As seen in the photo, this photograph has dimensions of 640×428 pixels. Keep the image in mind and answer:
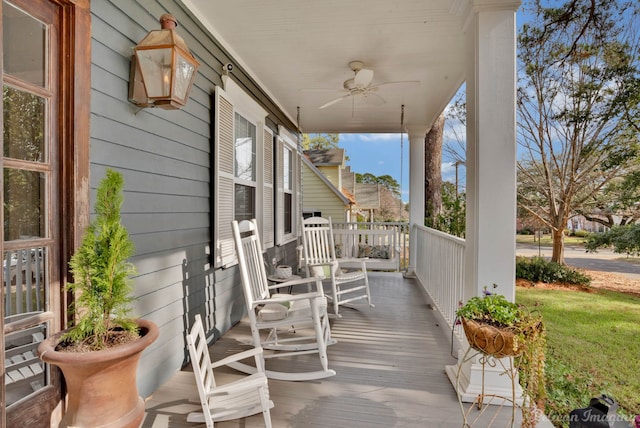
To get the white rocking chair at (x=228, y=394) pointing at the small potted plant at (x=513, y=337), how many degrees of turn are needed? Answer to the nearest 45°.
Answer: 0° — it already faces it

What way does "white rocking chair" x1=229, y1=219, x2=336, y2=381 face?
to the viewer's right

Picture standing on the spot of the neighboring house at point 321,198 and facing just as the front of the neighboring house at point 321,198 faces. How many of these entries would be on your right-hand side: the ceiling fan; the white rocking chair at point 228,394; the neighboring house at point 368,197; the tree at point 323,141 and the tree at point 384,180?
2

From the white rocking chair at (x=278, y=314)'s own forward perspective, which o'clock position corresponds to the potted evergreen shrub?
The potted evergreen shrub is roughly at 4 o'clock from the white rocking chair.

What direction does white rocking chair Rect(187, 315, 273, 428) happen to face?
to the viewer's right

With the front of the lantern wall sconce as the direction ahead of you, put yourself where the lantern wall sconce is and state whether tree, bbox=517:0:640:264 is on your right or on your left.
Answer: on your left

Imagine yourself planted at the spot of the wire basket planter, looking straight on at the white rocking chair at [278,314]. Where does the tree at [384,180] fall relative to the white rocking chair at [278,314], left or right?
right

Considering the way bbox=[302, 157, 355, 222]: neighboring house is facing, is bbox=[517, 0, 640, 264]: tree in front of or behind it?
in front

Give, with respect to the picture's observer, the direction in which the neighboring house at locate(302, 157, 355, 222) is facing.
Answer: facing to the right of the viewer

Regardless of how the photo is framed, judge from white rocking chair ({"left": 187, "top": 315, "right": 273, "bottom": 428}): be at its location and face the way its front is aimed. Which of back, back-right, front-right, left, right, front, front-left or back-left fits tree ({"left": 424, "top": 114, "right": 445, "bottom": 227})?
front-left

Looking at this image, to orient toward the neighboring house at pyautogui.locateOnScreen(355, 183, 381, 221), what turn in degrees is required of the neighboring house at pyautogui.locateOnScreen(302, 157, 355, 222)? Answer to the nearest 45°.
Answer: approximately 90° to its left
